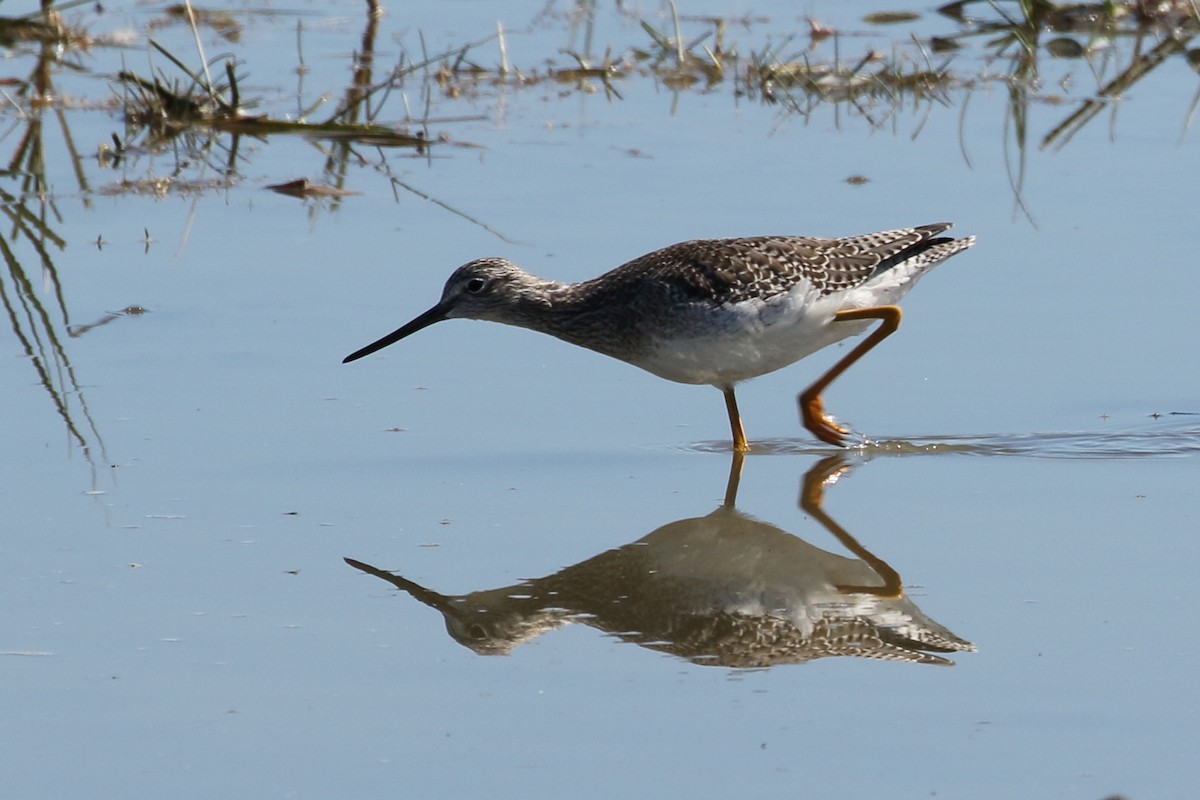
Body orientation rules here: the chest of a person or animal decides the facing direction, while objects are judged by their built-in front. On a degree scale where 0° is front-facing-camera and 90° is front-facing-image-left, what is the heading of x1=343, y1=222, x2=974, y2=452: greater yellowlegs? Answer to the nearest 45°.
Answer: approximately 90°

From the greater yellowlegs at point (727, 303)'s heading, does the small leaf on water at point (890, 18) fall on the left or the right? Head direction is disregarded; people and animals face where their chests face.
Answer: on its right
